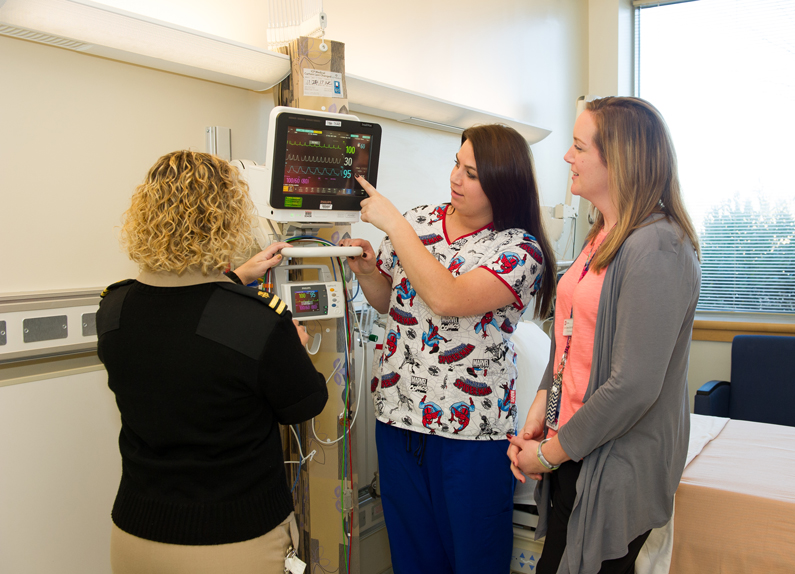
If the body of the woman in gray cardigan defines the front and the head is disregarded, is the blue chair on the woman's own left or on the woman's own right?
on the woman's own right

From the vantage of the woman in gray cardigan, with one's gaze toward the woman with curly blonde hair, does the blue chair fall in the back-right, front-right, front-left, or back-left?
back-right

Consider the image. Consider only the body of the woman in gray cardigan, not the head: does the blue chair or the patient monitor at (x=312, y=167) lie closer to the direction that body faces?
the patient monitor

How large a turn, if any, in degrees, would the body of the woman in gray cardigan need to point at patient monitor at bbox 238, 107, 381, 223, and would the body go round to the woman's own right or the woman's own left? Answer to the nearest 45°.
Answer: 0° — they already face it

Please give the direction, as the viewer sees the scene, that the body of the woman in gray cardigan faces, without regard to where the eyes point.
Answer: to the viewer's left

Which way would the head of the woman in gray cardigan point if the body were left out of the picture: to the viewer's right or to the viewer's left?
to the viewer's left

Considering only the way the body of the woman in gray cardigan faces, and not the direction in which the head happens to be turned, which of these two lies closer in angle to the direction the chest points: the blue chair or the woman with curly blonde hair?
the woman with curly blonde hair

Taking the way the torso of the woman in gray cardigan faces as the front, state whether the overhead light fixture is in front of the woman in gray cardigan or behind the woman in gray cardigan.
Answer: in front
